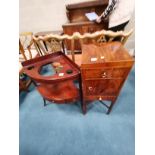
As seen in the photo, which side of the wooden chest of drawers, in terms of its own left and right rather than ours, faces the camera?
front
